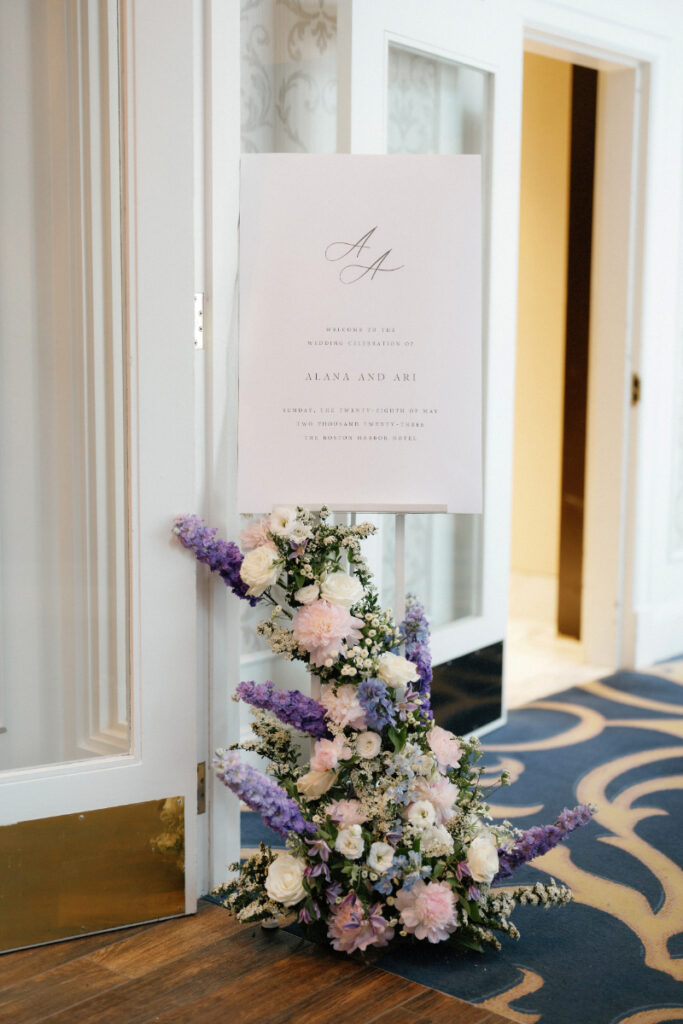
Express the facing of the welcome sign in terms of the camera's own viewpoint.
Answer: facing the viewer
